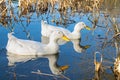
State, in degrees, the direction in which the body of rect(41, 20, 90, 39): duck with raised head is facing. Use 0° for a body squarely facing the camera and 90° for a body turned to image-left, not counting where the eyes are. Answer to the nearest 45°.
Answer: approximately 270°

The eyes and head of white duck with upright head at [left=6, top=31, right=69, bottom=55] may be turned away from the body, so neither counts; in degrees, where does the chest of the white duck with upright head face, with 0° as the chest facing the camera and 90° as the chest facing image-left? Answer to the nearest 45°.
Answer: approximately 270°
